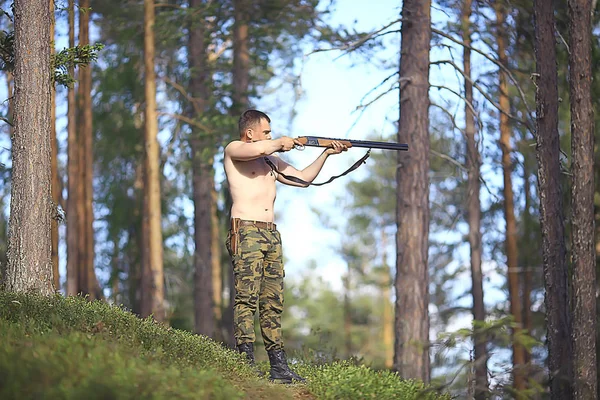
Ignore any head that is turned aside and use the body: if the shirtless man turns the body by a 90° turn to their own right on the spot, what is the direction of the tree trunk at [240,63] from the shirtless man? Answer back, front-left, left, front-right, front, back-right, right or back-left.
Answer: back-right

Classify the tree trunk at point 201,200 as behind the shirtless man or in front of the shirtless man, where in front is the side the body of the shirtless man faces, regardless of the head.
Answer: behind

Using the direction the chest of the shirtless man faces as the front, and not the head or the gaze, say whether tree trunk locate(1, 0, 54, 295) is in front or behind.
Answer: behind

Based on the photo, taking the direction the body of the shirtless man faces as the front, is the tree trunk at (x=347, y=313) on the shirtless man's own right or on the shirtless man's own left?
on the shirtless man's own left

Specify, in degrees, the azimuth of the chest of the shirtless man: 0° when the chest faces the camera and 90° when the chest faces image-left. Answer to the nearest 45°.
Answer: approximately 315°

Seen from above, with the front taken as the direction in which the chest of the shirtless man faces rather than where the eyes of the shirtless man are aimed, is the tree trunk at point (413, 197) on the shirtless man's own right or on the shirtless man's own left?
on the shirtless man's own left
